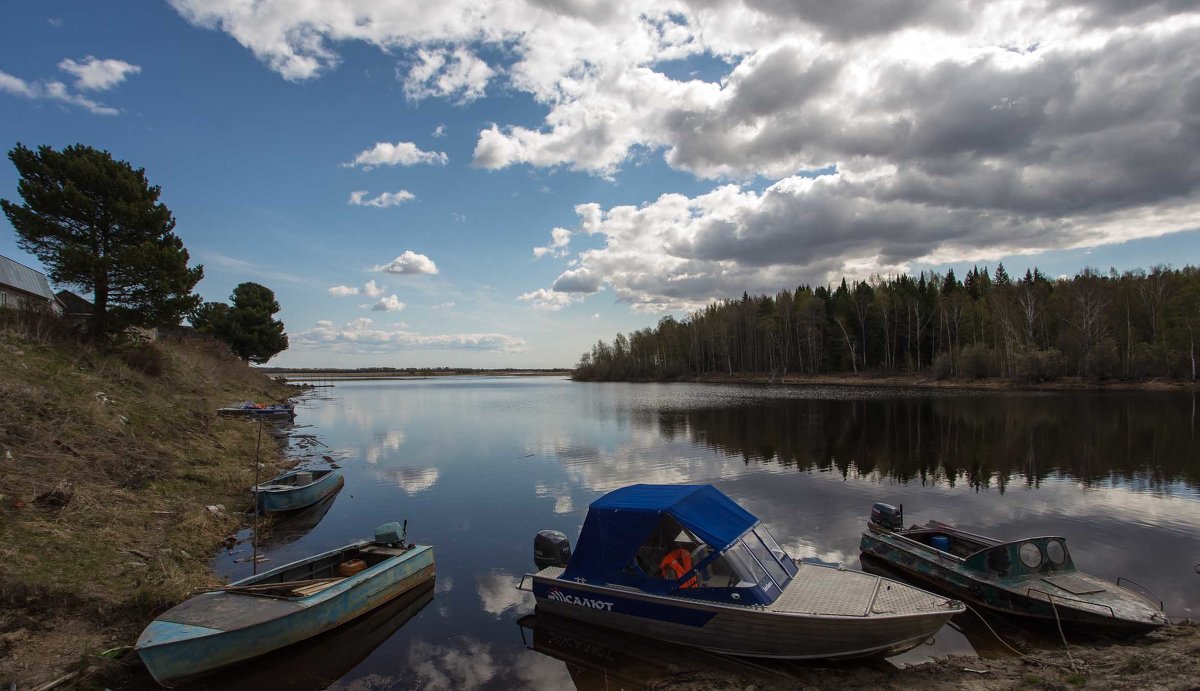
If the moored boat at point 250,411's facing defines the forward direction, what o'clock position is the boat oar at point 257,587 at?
The boat oar is roughly at 9 o'clock from the moored boat.

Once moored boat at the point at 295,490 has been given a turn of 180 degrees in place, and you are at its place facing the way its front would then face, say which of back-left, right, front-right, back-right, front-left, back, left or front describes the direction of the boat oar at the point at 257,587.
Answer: back-right

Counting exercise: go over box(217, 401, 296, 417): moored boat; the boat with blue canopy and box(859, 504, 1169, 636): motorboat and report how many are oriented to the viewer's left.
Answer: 1

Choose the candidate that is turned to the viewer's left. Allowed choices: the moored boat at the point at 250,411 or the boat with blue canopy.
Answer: the moored boat

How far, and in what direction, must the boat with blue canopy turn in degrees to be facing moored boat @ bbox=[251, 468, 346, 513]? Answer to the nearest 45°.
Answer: approximately 180°

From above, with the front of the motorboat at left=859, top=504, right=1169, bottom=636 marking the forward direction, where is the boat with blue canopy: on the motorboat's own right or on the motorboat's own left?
on the motorboat's own right

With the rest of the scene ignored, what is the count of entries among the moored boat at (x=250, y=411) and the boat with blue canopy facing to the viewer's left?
1

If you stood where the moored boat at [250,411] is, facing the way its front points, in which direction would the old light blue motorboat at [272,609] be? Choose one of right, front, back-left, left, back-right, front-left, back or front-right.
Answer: left

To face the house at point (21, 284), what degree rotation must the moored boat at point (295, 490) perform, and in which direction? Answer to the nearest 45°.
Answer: approximately 90° to its right

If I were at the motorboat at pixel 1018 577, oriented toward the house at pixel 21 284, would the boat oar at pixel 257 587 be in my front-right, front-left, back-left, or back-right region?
front-left

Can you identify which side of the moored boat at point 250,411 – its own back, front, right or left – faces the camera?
left

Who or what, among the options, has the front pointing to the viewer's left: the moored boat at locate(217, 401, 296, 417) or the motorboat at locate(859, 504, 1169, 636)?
the moored boat

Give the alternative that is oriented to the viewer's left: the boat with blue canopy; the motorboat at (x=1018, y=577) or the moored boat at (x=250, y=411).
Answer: the moored boat

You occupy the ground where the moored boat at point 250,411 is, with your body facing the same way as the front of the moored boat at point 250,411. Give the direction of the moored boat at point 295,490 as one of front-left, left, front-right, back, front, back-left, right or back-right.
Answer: left

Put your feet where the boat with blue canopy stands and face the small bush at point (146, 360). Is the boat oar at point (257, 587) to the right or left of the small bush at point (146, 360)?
left

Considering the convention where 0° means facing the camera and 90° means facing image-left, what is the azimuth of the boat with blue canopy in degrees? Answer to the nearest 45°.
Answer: approximately 315°
